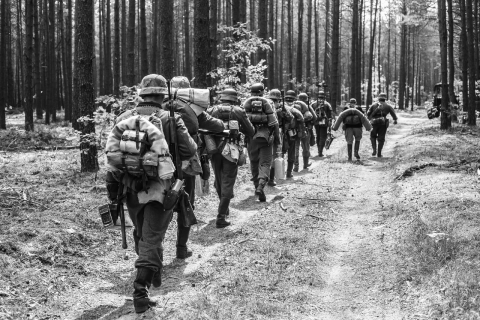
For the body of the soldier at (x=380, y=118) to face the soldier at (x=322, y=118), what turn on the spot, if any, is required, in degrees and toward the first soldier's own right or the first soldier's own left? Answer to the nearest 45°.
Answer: approximately 90° to the first soldier's own left

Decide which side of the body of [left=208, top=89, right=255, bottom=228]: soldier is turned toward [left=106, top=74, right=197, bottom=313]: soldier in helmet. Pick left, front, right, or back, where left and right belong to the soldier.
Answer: back

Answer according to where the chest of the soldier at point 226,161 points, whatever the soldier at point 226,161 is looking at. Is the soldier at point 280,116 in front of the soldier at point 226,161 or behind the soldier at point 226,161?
in front

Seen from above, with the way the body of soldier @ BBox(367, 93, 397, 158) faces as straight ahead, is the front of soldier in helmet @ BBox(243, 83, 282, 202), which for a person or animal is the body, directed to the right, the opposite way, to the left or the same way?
the same way

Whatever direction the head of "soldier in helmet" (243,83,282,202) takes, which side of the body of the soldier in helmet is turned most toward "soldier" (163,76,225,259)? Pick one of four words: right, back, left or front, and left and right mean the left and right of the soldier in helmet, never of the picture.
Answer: back

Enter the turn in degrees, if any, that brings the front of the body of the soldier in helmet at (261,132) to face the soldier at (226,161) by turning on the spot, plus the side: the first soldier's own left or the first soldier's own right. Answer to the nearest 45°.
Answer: approximately 180°

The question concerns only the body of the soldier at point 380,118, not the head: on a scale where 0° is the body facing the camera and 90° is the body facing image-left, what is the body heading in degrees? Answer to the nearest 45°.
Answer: approximately 180°

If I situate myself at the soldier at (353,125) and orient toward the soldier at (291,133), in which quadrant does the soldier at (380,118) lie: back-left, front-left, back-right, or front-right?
back-left

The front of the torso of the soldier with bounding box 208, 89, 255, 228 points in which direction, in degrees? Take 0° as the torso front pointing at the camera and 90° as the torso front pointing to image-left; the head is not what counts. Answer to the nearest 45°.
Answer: approximately 180°

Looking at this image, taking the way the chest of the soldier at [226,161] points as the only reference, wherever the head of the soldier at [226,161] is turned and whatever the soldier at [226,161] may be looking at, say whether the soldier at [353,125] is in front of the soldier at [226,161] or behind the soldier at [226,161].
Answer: in front

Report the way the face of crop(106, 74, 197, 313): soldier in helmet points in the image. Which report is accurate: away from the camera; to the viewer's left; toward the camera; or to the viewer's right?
away from the camera

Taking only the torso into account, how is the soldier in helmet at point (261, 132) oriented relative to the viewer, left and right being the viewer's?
facing away from the viewer
